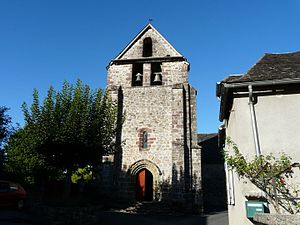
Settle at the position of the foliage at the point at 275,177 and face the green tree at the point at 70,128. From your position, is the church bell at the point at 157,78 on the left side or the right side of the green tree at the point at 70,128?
right

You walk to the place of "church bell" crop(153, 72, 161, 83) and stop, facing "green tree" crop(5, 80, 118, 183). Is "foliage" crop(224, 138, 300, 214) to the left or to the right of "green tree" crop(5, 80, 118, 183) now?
left

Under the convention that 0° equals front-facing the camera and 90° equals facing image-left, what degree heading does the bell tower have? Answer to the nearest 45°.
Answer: approximately 0°
